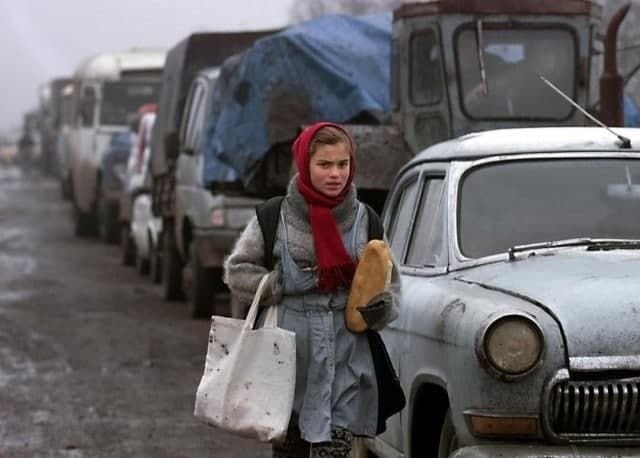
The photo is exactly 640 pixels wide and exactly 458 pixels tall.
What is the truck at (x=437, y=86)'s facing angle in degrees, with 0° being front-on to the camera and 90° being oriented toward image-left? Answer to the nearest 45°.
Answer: approximately 315°

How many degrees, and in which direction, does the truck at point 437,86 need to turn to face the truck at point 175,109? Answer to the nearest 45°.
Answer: approximately 180°
